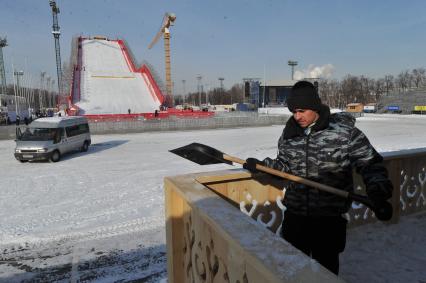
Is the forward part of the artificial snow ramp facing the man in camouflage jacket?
yes

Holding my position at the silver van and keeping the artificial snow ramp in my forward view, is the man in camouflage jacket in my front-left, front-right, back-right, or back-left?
back-right

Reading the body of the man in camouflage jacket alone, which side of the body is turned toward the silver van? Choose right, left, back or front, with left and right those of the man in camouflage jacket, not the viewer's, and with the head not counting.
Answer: right

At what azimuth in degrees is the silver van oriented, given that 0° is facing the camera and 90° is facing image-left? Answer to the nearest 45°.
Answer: approximately 45°
